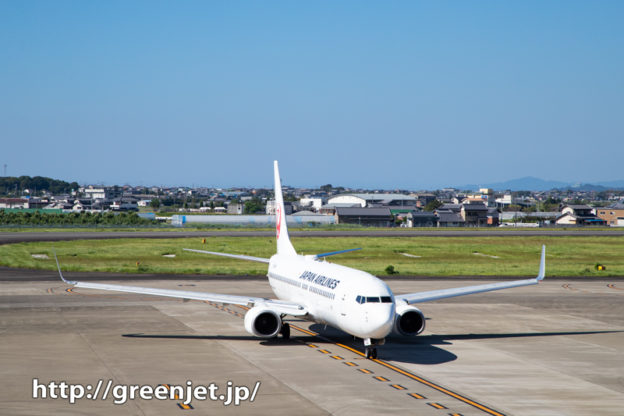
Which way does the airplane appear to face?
toward the camera
